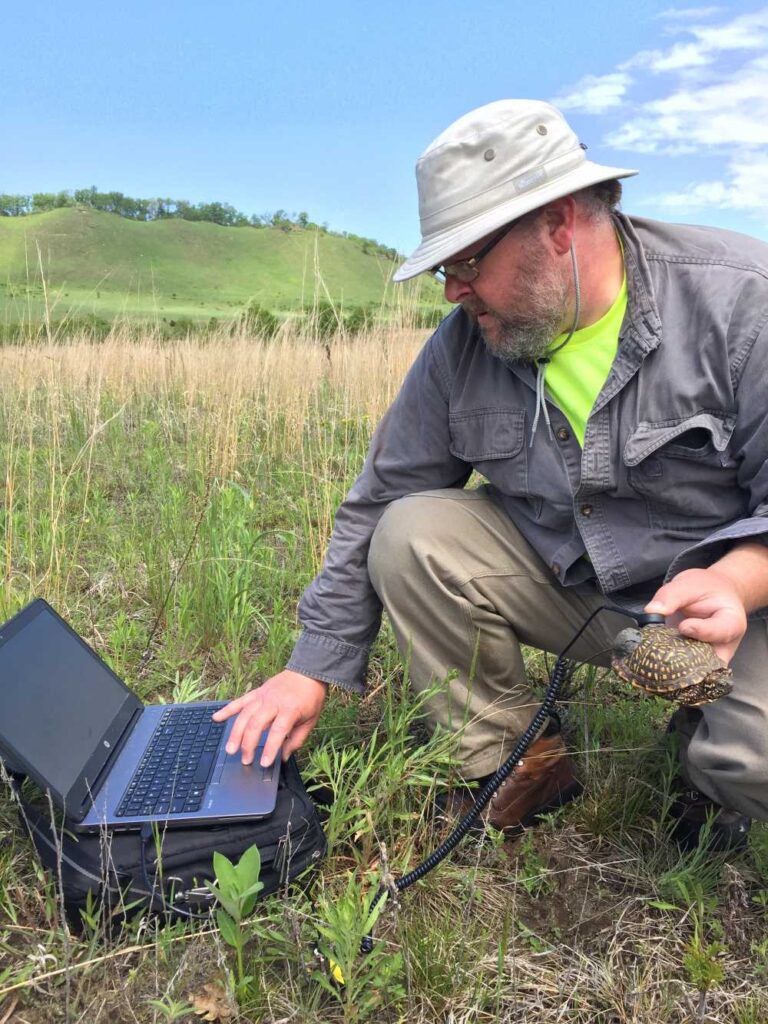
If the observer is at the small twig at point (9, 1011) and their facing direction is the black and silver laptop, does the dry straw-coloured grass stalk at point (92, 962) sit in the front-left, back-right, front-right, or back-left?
front-right

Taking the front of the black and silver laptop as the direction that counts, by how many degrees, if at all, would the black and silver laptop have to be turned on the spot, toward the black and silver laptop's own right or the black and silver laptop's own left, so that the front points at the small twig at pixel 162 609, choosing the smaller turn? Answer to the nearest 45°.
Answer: approximately 90° to the black and silver laptop's own left

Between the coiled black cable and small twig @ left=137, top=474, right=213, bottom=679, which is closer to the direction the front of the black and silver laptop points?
the coiled black cable

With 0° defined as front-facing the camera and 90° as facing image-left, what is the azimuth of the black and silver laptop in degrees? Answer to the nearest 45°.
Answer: approximately 270°

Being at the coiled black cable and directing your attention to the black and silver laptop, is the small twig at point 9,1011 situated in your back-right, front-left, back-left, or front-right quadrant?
front-left

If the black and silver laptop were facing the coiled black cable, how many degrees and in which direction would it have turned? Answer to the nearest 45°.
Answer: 0° — it already faces it
